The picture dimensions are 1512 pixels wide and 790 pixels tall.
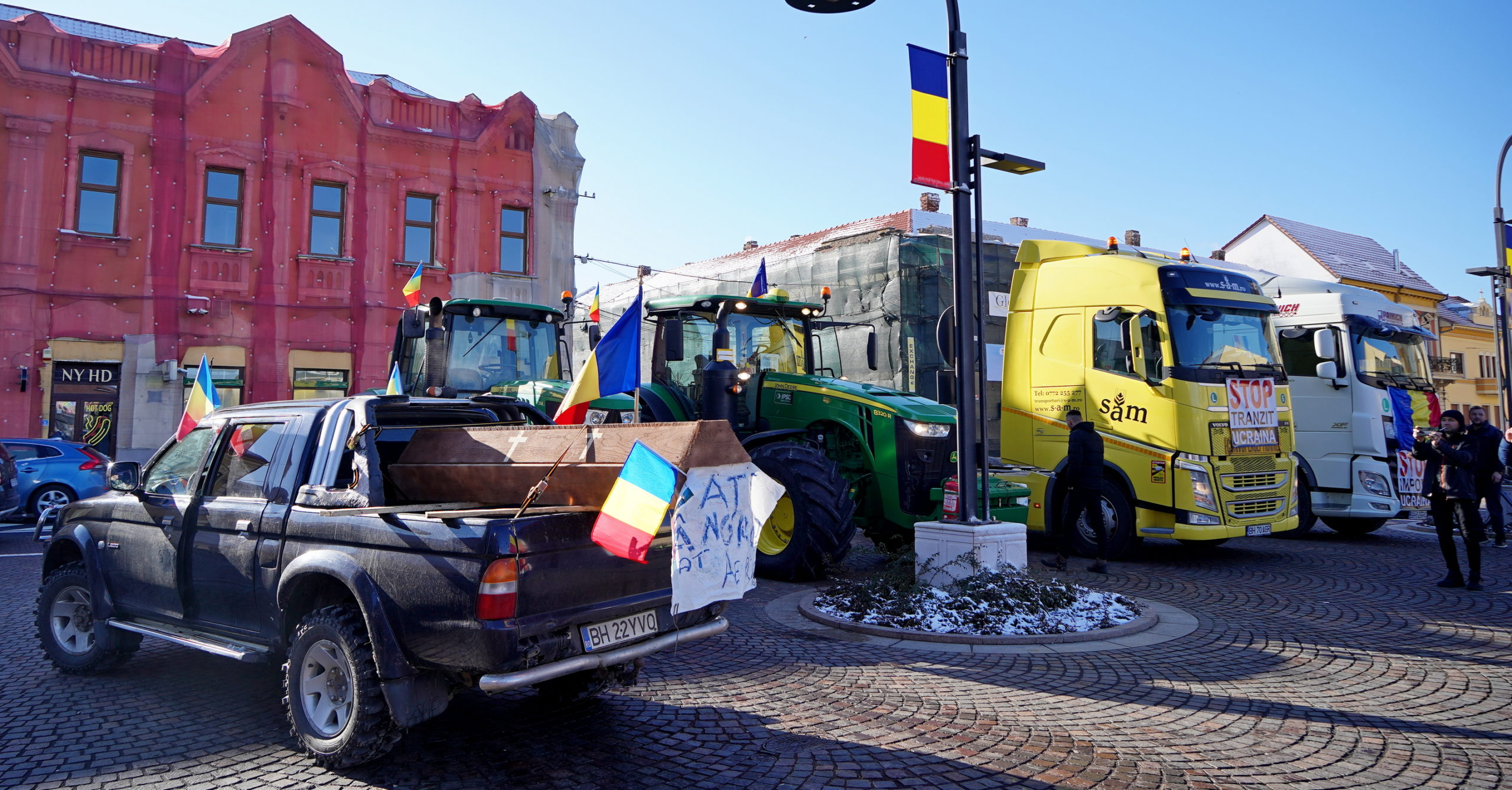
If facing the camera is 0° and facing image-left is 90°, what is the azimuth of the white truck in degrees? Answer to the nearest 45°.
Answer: approximately 315°

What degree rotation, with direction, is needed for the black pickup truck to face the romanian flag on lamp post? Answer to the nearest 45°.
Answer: approximately 135° to its right

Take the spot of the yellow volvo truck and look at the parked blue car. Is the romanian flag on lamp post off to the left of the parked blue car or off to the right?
left

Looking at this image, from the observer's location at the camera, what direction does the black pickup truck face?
facing away from the viewer and to the left of the viewer

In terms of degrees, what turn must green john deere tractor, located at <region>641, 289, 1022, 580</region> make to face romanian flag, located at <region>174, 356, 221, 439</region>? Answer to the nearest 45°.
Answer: approximately 90° to its right

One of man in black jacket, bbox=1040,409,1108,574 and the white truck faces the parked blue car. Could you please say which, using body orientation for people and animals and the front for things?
the man in black jacket

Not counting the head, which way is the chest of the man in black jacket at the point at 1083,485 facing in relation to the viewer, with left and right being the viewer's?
facing to the left of the viewer

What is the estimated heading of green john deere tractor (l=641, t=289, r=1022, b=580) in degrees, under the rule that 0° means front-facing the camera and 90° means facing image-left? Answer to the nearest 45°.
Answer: approximately 315°

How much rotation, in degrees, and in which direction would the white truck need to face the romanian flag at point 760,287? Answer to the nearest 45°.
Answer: approximately 90° to its right

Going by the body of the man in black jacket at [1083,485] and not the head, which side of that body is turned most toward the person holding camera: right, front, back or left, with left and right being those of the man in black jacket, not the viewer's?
back
